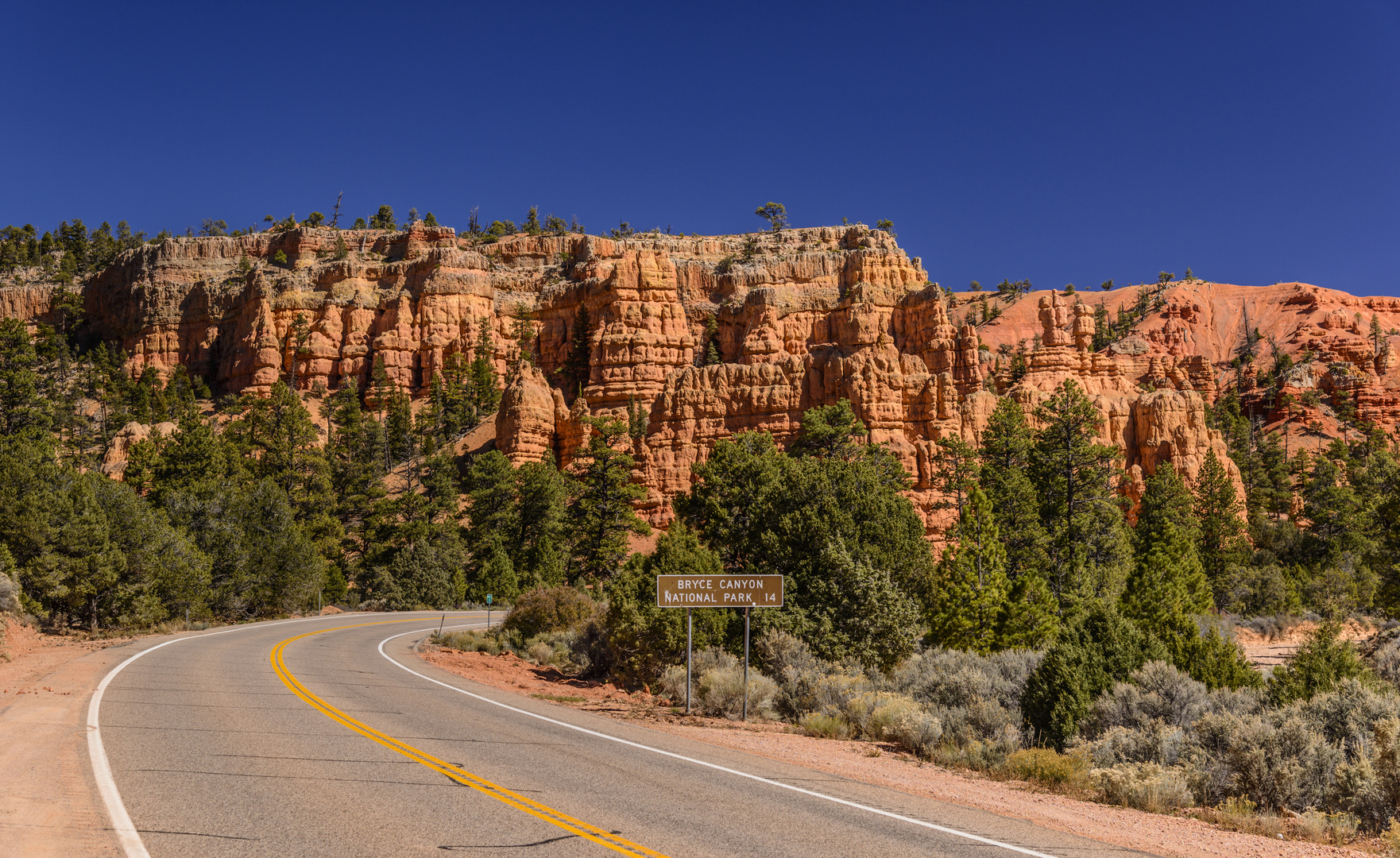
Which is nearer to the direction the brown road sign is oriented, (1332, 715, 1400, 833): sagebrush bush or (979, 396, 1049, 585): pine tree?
the sagebrush bush

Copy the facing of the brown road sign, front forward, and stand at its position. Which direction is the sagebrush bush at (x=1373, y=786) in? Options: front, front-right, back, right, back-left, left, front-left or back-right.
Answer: front-left

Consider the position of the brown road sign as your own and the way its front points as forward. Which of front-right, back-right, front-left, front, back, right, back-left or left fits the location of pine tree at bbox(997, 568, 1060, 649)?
back-left

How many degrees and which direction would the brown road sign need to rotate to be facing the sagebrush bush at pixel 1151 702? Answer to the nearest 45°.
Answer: approximately 45° to its left

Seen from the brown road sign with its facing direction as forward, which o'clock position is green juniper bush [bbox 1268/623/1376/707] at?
The green juniper bush is roughly at 9 o'clock from the brown road sign.

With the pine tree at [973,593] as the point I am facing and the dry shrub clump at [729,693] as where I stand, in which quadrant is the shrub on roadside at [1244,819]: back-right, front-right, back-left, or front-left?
back-right

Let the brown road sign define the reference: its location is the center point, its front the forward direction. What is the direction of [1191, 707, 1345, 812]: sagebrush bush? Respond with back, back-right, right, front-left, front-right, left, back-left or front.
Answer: front-left

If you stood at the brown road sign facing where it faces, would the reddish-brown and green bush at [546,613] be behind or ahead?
behind

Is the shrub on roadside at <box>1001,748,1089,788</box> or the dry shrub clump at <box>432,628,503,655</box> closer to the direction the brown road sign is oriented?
the shrub on roadside

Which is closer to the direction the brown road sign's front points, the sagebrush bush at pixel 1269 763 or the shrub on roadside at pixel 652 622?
the sagebrush bush

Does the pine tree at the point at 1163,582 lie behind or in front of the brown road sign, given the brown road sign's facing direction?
behind

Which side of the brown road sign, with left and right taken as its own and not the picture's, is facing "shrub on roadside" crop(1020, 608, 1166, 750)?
left

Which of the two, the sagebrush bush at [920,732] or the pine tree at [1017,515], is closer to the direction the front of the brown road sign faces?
the sagebrush bush

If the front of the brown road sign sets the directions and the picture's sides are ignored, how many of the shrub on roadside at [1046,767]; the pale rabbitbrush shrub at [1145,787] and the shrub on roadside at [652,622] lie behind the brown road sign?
1

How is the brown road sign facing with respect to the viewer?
toward the camera

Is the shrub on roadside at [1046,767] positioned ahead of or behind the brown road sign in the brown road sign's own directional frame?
ahead
